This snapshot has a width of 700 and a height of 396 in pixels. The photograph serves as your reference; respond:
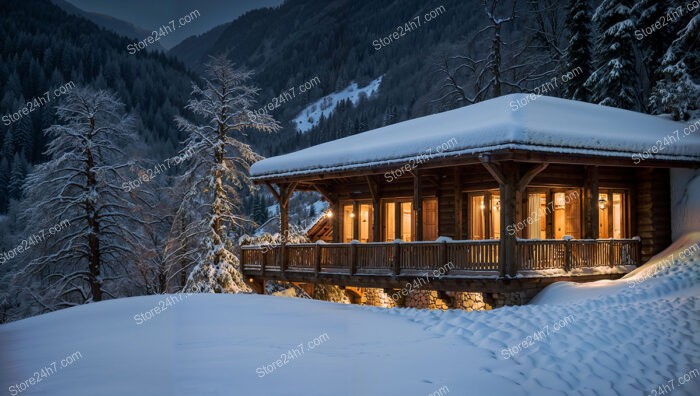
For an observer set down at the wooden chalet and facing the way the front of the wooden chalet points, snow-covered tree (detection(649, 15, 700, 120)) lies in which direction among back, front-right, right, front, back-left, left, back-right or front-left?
back

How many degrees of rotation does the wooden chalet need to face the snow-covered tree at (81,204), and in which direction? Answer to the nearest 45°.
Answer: approximately 45° to its right

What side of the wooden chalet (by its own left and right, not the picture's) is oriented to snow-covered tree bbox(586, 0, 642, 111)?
back

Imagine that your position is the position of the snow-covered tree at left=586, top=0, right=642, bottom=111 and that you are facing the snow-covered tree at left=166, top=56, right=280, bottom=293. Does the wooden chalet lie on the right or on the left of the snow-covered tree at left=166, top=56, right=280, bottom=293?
left

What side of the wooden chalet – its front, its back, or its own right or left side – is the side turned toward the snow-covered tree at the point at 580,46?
back

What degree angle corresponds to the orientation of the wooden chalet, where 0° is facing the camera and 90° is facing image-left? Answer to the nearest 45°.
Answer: approximately 45°

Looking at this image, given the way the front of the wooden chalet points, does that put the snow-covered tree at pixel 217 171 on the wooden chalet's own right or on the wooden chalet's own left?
on the wooden chalet's own right
